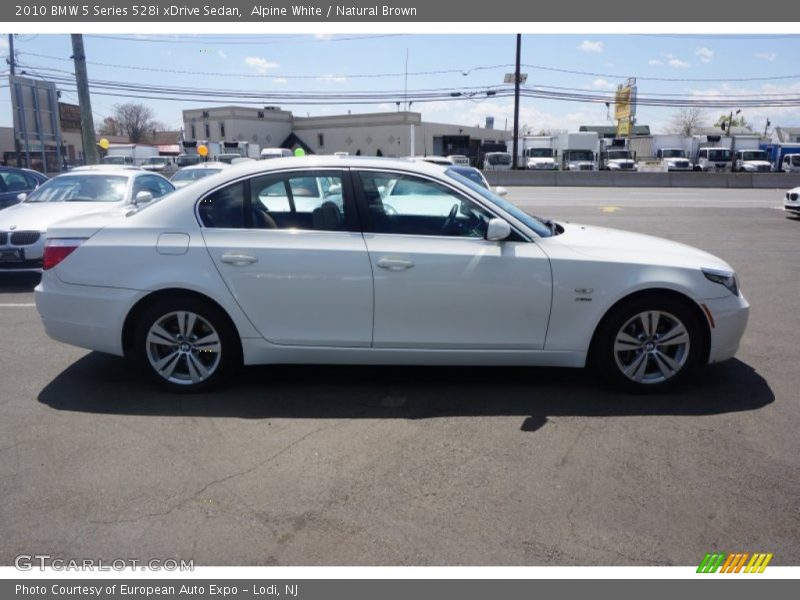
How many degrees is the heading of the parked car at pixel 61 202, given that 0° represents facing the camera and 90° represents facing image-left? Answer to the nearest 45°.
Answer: approximately 45°

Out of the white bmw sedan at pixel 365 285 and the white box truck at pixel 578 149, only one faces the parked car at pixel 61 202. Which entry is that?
the white box truck

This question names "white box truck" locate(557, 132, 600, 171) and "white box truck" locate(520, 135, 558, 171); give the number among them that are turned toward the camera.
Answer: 2

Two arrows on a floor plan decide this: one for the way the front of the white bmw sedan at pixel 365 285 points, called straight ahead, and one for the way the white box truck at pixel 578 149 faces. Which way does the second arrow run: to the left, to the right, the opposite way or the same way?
to the right

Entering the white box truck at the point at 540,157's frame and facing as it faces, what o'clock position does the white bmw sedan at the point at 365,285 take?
The white bmw sedan is roughly at 12 o'clock from the white box truck.

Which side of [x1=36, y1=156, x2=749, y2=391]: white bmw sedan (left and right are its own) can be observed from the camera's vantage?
right

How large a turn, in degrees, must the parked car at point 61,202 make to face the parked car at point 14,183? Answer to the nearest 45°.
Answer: approximately 135° to its right

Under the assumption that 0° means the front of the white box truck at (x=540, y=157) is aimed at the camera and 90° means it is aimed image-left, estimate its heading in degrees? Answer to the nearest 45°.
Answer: approximately 0°

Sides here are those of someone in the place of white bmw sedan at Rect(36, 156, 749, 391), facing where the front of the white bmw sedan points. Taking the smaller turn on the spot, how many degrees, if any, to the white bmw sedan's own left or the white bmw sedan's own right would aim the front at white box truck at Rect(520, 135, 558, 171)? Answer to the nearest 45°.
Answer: approximately 90° to the white bmw sedan's own left

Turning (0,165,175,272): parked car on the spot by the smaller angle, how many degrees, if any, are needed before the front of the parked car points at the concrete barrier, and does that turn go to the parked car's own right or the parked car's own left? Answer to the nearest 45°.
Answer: approximately 180°
